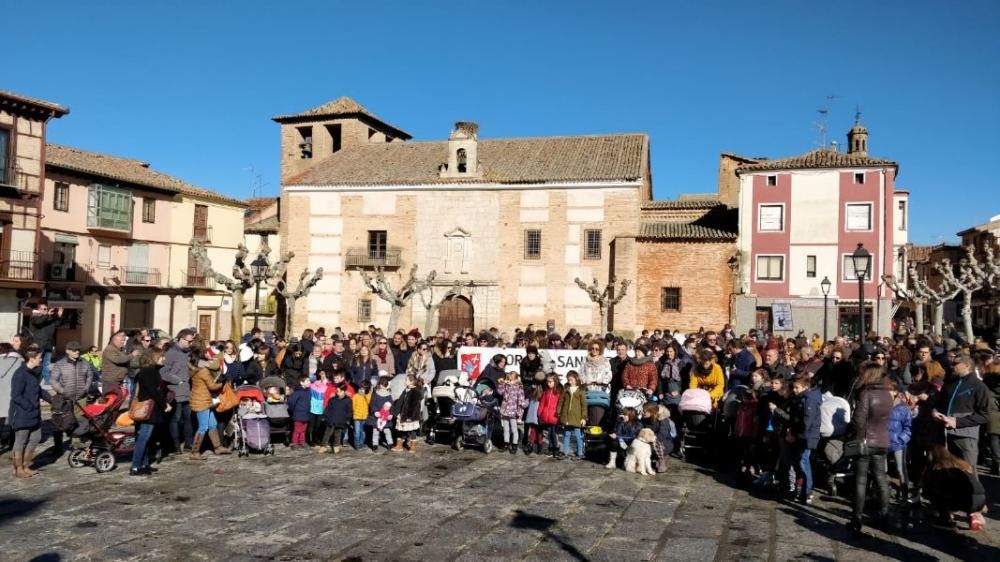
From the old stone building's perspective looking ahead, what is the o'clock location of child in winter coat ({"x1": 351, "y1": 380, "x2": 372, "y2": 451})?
The child in winter coat is roughly at 12 o'clock from the old stone building.

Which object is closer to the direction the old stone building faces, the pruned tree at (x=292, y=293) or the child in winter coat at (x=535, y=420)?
the child in winter coat

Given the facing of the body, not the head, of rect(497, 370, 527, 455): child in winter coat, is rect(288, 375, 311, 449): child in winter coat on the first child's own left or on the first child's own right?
on the first child's own right

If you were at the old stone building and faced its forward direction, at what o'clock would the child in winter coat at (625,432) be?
The child in winter coat is roughly at 12 o'clock from the old stone building.

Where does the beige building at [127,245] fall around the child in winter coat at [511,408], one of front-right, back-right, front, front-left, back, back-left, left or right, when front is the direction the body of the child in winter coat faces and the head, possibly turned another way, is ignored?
back-right

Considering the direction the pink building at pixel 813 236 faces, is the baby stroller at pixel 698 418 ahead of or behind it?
ahead

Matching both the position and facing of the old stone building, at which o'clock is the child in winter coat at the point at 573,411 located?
The child in winter coat is roughly at 12 o'clock from the old stone building.

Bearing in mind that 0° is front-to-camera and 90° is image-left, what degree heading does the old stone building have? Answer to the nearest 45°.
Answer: approximately 0°

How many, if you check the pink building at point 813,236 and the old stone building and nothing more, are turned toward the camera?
2

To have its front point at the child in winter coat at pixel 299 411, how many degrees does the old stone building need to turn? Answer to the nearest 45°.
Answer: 0° — it already faces them

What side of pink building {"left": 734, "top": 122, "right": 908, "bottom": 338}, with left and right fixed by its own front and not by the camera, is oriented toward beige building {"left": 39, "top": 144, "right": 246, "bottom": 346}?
right
